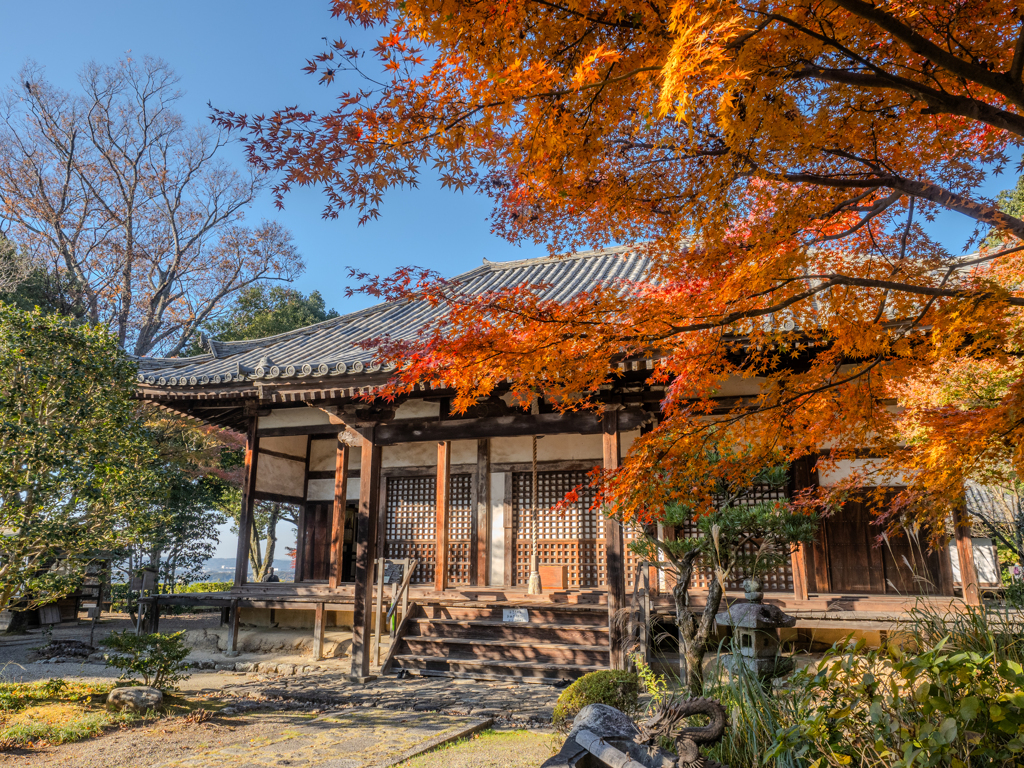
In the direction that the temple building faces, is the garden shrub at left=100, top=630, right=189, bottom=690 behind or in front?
in front

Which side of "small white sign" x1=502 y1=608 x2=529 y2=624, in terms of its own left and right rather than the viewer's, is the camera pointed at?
front

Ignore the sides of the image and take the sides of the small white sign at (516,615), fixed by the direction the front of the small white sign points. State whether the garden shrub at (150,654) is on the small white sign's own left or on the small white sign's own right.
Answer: on the small white sign's own right

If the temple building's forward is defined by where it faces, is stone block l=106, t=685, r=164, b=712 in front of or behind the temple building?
in front

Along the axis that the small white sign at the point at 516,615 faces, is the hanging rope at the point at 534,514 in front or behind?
behind

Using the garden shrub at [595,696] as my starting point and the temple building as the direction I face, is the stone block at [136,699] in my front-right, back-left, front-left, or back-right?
front-left

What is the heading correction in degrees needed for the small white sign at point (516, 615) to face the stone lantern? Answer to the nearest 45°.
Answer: approximately 45° to its left

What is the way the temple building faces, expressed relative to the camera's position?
facing the viewer

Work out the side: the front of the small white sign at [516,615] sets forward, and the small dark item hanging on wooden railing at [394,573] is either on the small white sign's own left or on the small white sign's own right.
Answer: on the small white sign's own right
